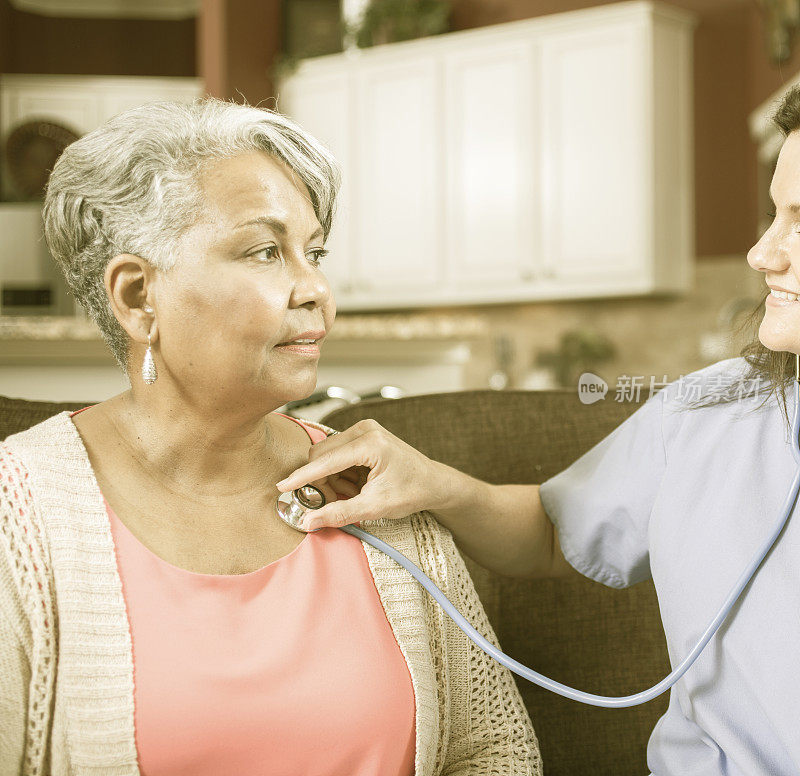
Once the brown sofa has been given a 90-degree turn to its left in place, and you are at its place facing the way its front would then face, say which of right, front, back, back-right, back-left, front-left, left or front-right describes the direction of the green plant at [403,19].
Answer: left

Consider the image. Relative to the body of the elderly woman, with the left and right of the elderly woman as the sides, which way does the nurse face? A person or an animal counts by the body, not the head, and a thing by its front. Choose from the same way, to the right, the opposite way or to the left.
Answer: to the right

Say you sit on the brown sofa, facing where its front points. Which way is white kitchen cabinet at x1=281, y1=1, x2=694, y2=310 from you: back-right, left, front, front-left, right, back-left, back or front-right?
back

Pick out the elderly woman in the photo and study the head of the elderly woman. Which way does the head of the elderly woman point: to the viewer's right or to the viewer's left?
to the viewer's right

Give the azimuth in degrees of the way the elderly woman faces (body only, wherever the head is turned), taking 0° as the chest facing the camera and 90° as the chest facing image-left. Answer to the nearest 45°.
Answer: approximately 315°

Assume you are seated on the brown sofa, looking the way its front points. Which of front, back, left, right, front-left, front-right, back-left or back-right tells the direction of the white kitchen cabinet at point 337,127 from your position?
back

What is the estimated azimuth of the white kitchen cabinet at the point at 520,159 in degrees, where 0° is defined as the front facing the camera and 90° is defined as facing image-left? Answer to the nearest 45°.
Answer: approximately 45°
